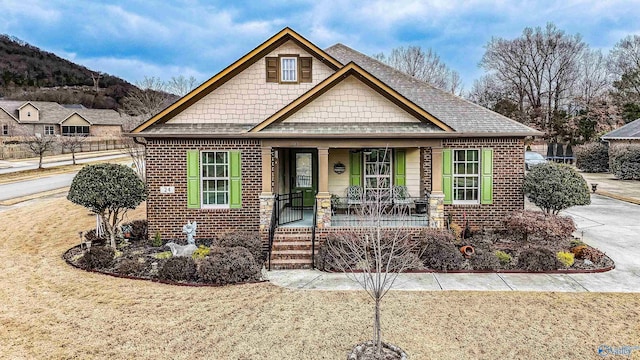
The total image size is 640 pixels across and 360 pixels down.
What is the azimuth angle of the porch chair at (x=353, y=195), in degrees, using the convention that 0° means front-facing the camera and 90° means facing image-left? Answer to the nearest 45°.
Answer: approximately 0°

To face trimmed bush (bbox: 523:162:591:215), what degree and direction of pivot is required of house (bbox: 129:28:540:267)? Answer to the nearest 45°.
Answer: approximately 90° to its left

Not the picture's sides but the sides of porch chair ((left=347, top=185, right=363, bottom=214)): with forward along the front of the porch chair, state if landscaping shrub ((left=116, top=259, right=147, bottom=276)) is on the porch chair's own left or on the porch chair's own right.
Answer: on the porch chair's own right

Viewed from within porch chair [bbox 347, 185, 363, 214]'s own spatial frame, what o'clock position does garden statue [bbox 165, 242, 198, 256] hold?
The garden statue is roughly at 2 o'clock from the porch chair.

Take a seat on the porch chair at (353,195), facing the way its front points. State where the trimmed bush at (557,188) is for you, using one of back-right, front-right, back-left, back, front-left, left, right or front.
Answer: left

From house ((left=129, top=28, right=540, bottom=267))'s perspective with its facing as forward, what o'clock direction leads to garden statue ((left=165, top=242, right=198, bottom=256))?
The garden statue is roughly at 2 o'clock from the house.

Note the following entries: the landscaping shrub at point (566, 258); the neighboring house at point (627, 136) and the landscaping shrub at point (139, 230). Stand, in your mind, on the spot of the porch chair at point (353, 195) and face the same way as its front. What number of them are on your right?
1

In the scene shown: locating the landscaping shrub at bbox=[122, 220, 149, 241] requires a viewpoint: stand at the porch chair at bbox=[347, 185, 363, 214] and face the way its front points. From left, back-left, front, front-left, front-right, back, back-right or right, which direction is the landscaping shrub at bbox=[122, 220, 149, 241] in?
right

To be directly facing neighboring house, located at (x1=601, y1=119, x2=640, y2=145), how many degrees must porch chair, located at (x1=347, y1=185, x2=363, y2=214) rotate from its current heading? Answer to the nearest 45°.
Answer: approximately 135° to its left

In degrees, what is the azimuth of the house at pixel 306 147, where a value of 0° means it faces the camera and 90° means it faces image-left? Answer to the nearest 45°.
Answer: approximately 0°
